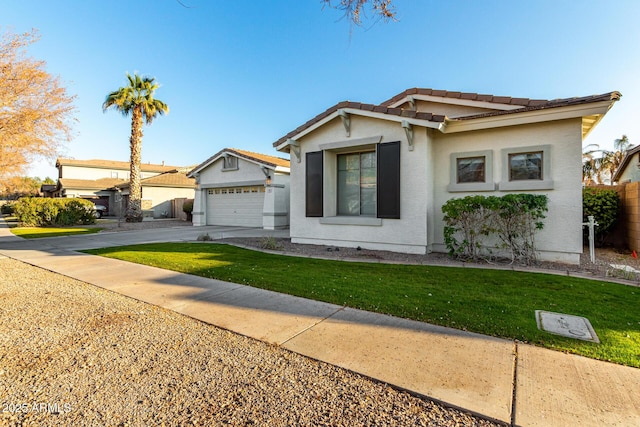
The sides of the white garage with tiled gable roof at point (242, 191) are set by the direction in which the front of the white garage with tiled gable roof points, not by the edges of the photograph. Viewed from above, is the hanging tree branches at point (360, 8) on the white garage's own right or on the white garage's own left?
on the white garage's own left

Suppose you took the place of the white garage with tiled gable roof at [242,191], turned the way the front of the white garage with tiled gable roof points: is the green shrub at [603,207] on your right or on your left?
on your left

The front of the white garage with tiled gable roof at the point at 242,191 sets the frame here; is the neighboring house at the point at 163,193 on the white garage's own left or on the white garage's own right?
on the white garage's own right

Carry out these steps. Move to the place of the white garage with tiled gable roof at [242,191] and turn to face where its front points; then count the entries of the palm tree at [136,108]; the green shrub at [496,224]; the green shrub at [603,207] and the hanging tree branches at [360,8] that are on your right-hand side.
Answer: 1

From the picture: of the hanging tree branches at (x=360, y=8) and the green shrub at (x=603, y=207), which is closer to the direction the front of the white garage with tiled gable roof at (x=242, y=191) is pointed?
the hanging tree branches

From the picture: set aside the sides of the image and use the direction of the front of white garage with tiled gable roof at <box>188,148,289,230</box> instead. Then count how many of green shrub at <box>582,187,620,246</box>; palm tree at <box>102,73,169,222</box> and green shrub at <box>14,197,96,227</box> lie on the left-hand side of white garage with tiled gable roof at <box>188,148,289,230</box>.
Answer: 1

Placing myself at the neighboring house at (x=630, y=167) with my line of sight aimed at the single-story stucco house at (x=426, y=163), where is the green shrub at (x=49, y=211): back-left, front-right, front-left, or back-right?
front-right

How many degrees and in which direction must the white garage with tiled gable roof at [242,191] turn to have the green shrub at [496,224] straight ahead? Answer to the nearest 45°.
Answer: approximately 90° to its left

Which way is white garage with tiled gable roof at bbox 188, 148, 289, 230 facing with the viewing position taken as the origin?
facing the viewer and to the left of the viewer

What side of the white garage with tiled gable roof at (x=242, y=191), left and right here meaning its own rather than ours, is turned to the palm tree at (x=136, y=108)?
right

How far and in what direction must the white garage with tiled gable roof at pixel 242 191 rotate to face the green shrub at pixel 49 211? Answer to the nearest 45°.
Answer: approximately 45° to its right

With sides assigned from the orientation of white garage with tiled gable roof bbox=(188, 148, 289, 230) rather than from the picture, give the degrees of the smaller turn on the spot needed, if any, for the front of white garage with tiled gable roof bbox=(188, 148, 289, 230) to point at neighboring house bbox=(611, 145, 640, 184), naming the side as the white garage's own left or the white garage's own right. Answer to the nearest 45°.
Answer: approximately 135° to the white garage's own left

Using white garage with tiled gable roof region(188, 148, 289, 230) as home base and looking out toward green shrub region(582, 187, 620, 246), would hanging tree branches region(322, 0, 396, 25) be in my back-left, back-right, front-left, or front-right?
front-right
